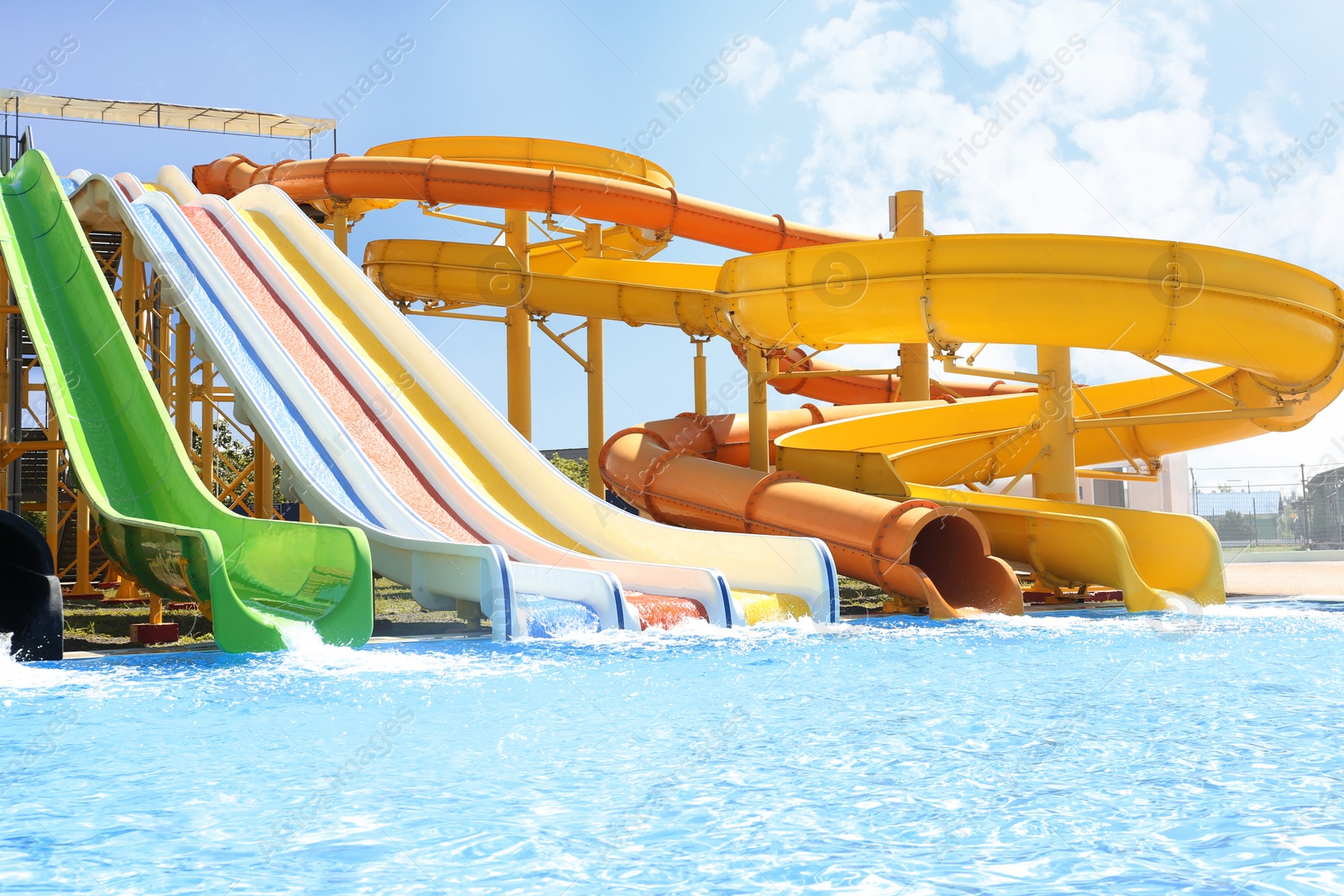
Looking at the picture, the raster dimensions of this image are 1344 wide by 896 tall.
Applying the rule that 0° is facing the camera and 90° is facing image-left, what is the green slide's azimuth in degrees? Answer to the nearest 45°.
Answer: approximately 315°

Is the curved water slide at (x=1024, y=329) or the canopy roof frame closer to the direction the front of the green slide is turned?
the curved water slide

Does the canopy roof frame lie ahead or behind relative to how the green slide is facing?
behind
